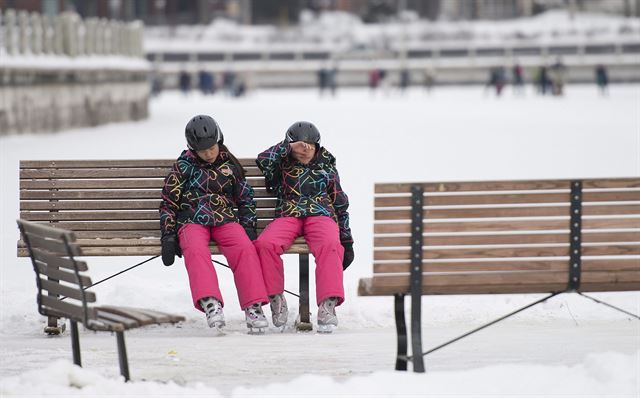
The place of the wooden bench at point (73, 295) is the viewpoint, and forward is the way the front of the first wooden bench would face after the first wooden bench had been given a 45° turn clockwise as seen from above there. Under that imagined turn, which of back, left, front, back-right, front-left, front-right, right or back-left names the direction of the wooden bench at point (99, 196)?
left

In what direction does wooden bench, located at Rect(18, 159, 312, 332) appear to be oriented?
toward the camera

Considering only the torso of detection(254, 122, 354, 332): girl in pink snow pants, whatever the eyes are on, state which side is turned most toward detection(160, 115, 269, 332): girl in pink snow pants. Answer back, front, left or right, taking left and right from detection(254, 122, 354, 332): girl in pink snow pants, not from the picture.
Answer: right

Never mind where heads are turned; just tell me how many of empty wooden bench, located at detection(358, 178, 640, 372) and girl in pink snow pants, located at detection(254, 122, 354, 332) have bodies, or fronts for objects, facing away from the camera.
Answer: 1

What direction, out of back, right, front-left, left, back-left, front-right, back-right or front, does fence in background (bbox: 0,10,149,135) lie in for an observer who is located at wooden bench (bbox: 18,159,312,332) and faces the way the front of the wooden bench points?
back

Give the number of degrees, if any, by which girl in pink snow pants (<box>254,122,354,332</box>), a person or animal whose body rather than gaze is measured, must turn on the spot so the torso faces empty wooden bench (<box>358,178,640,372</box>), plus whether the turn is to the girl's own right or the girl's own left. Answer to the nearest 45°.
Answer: approximately 45° to the girl's own left

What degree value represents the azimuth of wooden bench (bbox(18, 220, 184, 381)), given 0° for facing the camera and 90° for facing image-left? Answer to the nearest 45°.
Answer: approximately 225°

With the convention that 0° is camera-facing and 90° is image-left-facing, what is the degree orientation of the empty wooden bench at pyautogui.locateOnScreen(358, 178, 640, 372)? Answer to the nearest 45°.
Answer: approximately 180°

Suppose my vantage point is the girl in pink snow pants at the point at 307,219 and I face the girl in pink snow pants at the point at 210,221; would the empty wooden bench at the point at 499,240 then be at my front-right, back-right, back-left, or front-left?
back-left
